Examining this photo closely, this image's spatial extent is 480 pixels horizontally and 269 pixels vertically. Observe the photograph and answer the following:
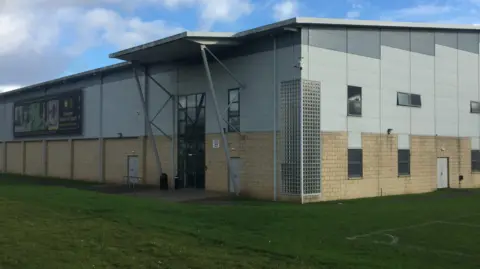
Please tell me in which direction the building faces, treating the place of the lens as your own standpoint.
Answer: facing the viewer and to the left of the viewer
